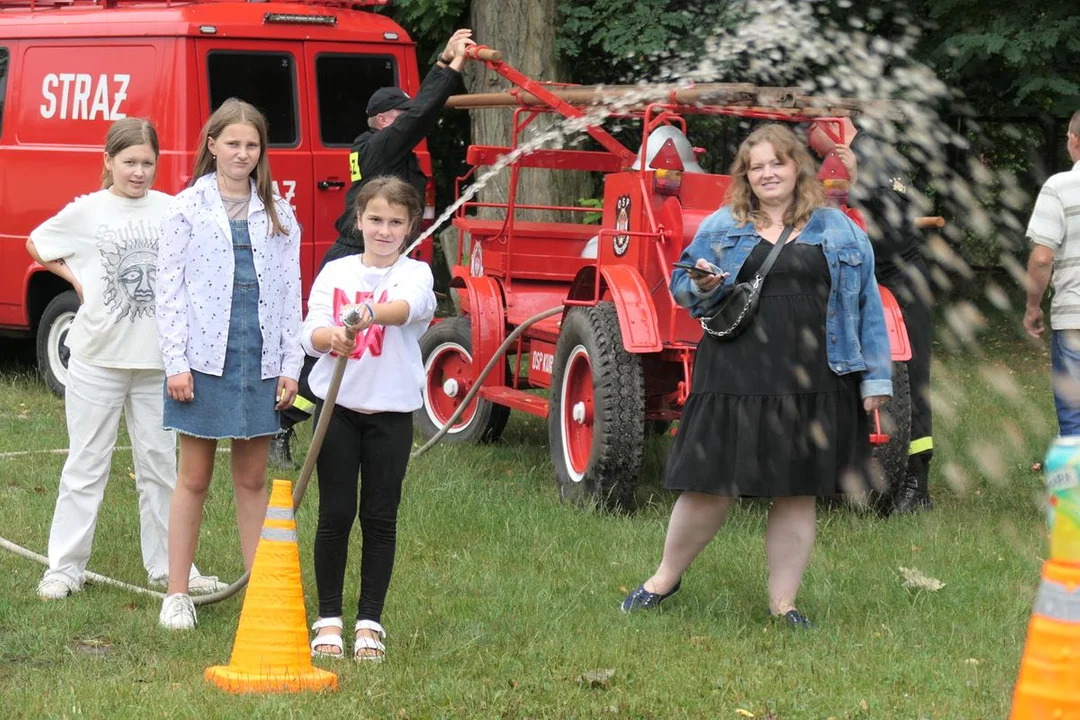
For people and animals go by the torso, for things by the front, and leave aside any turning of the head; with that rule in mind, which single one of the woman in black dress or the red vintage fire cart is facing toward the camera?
the woman in black dress

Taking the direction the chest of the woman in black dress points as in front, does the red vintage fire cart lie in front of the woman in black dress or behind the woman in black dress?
behind

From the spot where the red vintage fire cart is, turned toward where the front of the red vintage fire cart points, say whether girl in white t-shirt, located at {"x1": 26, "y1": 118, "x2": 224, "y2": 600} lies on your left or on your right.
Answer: on your left

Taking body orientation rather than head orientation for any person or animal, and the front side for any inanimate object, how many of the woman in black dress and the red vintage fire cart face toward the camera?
1

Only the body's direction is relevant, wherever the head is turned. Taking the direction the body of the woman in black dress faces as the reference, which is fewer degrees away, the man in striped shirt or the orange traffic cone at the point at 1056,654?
the orange traffic cone

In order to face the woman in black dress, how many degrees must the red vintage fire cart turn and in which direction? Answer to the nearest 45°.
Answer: approximately 135° to its left

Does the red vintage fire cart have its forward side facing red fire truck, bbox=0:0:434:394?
yes

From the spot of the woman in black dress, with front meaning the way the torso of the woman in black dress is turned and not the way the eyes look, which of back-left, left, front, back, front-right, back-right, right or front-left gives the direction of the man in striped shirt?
back-left

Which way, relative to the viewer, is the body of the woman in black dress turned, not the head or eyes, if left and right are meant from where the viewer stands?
facing the viewer

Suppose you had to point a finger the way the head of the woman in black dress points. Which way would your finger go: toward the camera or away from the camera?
toward the camera

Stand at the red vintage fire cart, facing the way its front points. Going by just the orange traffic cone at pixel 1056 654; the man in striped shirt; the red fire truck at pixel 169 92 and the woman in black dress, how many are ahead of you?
1

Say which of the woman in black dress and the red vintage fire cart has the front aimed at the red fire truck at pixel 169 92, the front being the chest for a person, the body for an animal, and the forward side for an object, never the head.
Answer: the red vintage fire cart

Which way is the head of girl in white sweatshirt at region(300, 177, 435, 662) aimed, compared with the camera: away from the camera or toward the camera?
toward the camera

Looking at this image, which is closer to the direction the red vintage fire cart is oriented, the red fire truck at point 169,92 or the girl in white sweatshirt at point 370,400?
the red fire truck

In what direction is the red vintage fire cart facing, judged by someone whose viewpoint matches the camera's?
facing away from the viewer and to the left of the viewer
